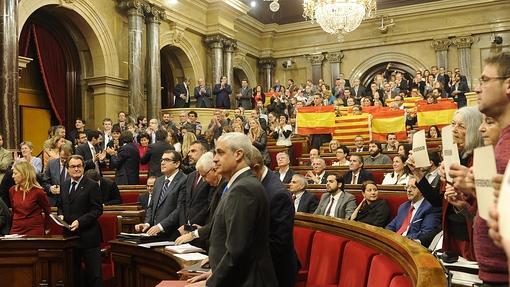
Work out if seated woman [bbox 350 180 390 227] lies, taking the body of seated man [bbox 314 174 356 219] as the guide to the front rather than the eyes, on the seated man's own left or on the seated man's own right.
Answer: on the seated man's own left

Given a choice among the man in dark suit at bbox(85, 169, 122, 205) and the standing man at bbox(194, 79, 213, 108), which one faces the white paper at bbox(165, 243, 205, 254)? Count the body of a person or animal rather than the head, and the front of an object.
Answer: the standing man

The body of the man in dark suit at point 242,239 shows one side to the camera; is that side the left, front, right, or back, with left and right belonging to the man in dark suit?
left

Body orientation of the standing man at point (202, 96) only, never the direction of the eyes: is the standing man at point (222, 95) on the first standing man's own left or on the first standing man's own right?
on the first standing man's own left

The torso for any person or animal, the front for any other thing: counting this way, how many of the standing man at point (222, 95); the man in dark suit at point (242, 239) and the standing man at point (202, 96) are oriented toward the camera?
2

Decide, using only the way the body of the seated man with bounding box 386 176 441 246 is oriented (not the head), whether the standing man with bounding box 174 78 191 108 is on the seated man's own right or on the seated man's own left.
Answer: on the seated man's own right

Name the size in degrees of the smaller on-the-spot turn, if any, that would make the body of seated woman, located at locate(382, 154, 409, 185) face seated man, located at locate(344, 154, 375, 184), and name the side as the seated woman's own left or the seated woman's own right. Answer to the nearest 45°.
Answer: approximately 90° to the seated woman's own right

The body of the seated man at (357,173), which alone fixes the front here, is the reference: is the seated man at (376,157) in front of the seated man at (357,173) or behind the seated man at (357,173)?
behind

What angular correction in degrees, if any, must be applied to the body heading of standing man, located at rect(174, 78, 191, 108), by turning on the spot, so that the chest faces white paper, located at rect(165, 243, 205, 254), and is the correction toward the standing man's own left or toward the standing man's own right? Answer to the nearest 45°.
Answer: approximately 45° to the standing man's own right

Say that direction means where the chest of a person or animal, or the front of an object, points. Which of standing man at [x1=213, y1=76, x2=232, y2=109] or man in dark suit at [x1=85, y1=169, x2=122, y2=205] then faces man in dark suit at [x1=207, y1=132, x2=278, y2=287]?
the standing man

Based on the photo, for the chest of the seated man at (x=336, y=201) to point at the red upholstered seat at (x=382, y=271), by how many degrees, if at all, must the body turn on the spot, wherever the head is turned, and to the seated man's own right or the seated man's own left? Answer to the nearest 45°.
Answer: approximately 45° to the seated man's own left
